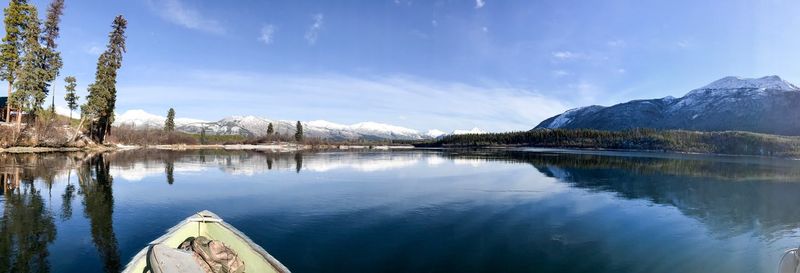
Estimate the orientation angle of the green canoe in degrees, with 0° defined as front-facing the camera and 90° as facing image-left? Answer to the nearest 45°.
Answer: approximately 180°
